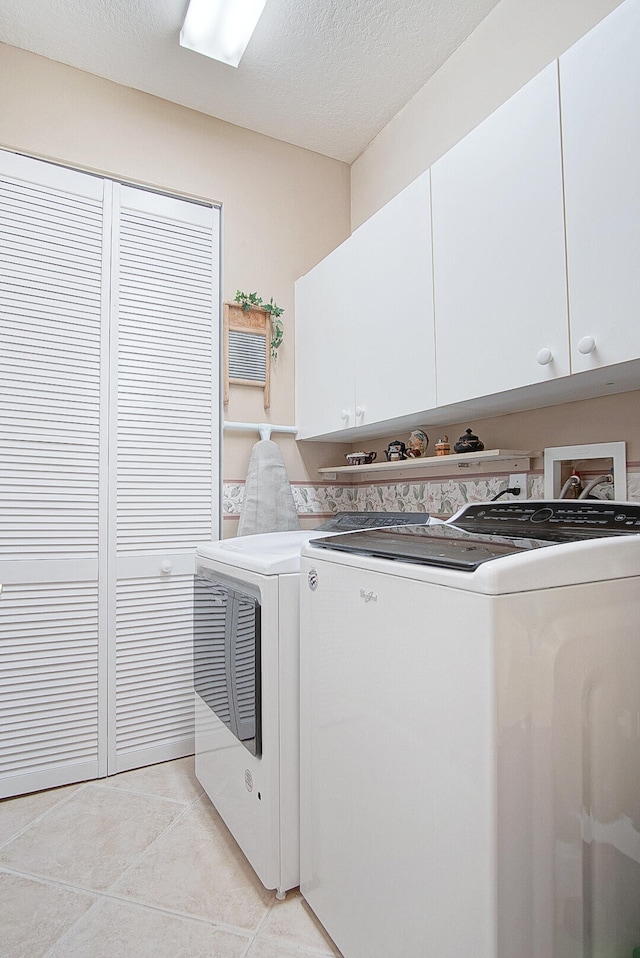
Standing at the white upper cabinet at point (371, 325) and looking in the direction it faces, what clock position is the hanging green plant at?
The hanging green plant is roughly at 3 o'clock from the white upper cabinet.

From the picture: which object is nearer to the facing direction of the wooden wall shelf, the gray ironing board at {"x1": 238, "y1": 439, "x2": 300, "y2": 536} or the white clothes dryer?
the white clothes dryer

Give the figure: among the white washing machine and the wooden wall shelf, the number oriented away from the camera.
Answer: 0

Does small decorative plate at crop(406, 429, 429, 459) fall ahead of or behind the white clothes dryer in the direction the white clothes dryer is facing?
behind

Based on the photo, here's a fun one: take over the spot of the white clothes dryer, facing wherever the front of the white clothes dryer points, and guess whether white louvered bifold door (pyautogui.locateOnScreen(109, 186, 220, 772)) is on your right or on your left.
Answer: on your right

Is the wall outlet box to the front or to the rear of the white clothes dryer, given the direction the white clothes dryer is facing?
to the rear

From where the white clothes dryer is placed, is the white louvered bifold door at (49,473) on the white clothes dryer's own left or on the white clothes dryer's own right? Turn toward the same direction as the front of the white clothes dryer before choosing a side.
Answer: on the white clothes dryer's own right

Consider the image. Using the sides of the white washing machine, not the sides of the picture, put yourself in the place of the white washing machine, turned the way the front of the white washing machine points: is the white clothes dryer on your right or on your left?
on your right

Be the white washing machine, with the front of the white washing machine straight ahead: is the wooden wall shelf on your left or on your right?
on your right

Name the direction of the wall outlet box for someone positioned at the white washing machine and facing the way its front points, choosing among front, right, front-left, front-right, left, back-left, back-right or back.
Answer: back-right
